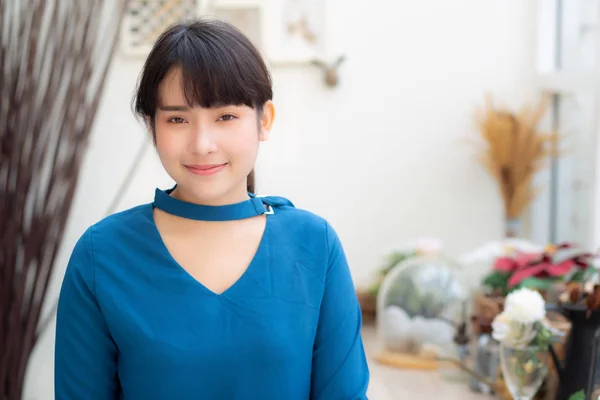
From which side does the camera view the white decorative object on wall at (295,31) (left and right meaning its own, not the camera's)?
front

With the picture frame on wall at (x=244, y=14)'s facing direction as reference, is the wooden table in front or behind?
in front

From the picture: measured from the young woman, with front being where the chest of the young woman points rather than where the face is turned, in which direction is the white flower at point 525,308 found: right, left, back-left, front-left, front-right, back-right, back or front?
back-left

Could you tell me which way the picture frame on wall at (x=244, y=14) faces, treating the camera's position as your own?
facing the viewer

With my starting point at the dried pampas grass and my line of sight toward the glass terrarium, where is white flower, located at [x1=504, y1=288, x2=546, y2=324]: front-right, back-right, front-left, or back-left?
front-left

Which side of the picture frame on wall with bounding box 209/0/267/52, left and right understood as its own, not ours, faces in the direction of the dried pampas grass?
left

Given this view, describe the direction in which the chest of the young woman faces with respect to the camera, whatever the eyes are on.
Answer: toward the camera

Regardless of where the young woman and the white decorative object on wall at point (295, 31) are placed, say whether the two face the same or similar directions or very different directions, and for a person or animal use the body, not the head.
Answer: same or similar directions

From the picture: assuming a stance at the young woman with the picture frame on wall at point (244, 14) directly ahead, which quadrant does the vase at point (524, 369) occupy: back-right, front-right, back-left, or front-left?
front-right

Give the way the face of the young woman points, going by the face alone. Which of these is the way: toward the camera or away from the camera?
toward the camera

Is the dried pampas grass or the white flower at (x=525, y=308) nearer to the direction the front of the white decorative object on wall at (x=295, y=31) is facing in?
the white flower

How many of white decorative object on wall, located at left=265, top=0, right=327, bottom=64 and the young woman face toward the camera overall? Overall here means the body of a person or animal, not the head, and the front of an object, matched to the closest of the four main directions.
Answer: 2
